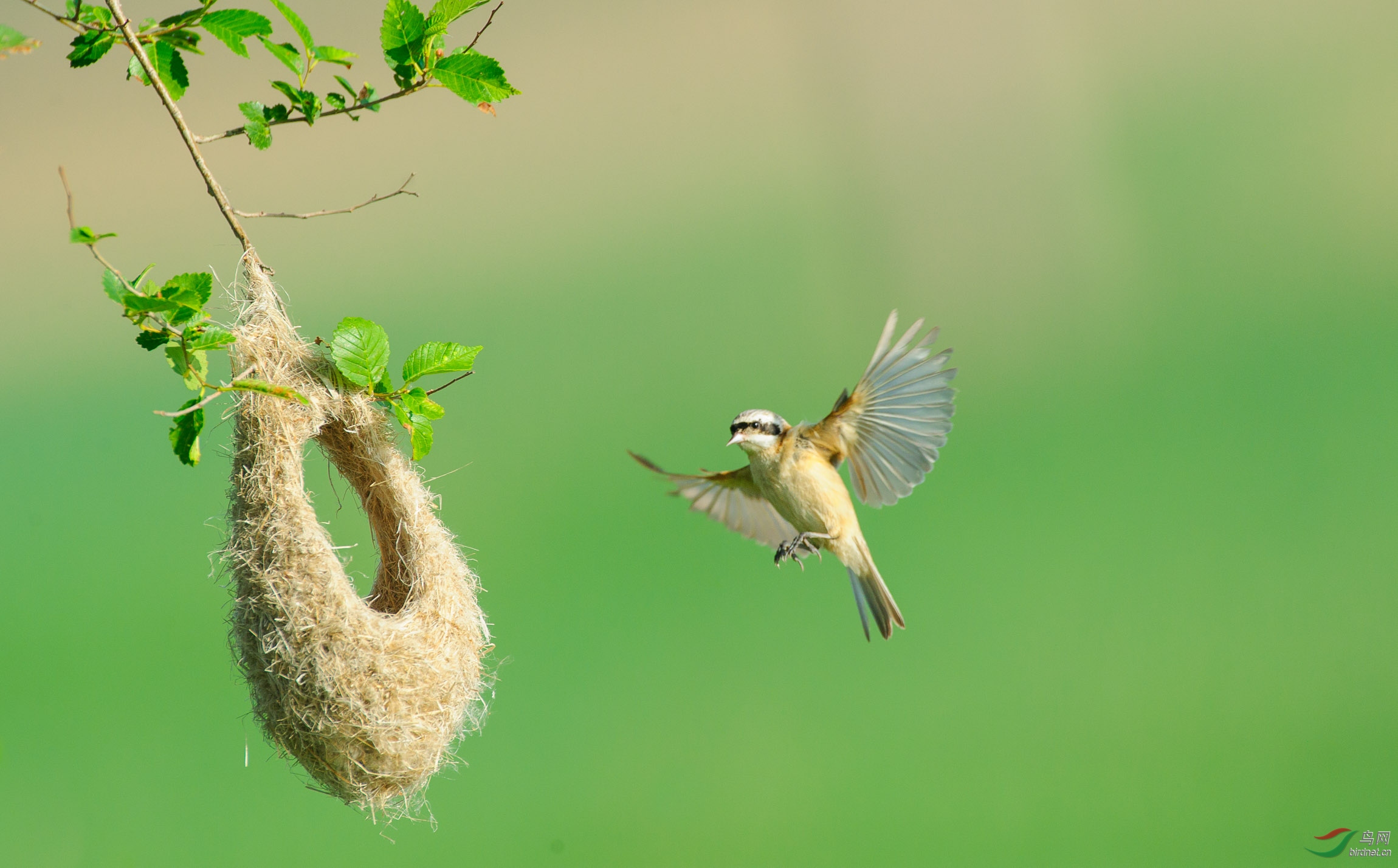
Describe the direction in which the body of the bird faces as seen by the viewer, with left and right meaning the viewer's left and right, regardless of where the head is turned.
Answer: facing the viewer and to the left of the viewer

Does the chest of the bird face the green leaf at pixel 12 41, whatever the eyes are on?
yes

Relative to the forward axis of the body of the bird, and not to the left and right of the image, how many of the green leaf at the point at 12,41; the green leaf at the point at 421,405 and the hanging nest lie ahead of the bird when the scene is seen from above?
3

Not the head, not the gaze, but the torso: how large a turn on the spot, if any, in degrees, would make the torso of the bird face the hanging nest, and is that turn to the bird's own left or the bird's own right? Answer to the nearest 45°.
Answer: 0° — it already faces it

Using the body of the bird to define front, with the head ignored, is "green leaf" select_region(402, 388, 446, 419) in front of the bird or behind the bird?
in front
